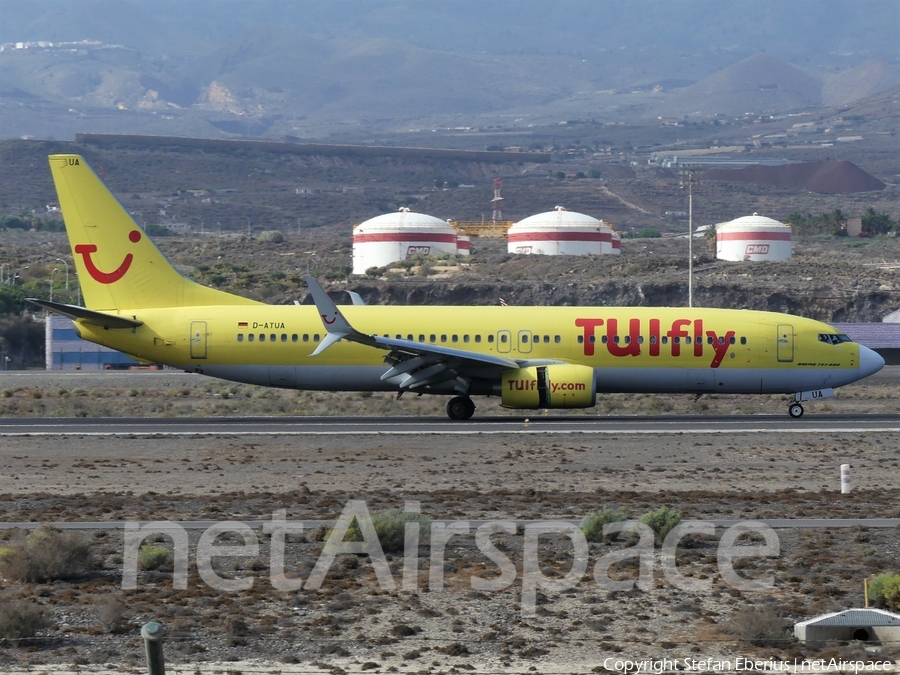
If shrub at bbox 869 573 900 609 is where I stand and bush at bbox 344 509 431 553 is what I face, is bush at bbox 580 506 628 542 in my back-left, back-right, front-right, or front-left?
front-right

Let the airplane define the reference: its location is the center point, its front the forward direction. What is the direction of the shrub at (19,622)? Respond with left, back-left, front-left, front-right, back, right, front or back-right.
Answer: right

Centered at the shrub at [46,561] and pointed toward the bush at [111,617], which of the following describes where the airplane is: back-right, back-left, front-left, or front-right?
back-left

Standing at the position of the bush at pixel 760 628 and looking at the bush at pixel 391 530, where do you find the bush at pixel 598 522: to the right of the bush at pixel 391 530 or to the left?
right

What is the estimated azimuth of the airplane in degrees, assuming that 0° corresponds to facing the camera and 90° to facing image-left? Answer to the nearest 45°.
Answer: approximately 270°

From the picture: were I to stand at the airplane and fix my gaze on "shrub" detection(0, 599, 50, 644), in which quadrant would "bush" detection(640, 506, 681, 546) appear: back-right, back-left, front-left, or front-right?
front-left

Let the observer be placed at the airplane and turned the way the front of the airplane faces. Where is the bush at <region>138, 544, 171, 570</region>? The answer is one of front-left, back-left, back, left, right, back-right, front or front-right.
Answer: right

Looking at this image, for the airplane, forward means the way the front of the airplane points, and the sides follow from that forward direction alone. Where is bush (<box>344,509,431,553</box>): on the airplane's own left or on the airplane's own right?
on the airplane's own right

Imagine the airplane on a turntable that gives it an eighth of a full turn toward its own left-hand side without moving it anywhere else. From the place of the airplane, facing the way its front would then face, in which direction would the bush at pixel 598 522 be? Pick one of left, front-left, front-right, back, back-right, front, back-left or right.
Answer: back-right

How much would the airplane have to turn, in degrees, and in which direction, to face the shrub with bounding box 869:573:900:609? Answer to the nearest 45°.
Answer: approximately 90° to its right

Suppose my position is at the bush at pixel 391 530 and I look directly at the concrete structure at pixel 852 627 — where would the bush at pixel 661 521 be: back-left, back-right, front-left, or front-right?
front-left

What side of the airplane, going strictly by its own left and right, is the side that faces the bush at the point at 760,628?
right

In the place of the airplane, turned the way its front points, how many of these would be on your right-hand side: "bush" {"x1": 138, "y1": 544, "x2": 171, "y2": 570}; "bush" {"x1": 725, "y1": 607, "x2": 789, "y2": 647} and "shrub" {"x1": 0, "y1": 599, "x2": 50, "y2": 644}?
3

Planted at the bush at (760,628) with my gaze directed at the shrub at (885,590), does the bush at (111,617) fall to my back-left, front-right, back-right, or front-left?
back-left

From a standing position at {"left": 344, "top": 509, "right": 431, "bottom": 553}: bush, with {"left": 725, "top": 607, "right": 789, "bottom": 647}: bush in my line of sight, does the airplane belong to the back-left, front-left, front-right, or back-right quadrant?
back-left
